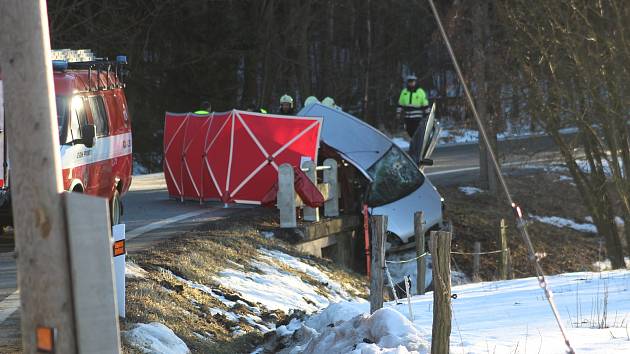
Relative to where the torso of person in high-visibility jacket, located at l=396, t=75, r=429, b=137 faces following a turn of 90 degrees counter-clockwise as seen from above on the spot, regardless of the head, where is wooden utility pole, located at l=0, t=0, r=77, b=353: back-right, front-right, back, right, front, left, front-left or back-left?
right

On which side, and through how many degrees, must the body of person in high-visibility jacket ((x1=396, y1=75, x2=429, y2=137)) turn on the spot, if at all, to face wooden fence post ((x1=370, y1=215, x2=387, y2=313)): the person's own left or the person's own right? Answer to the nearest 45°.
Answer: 0° — they already face it

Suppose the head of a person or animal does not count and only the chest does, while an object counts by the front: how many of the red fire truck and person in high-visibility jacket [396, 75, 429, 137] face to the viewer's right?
0

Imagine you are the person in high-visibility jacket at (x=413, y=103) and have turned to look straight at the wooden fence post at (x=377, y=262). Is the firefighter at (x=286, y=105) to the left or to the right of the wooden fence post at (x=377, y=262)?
right

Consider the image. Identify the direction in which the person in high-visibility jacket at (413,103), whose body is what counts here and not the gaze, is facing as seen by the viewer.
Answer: toward the camera

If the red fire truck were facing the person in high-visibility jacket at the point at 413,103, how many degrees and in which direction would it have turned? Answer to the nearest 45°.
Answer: approximately 180°

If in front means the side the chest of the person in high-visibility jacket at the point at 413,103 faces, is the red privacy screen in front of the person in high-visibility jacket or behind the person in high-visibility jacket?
in front

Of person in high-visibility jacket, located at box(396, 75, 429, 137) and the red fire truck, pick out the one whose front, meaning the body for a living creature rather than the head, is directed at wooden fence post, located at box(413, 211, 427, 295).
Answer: the person in high-visibility jacket

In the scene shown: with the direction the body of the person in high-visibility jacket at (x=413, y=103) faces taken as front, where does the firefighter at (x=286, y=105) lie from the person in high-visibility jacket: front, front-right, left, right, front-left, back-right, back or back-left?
front-right

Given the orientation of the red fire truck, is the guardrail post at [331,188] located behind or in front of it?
behind

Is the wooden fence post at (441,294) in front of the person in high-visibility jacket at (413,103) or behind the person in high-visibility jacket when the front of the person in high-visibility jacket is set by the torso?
in front
